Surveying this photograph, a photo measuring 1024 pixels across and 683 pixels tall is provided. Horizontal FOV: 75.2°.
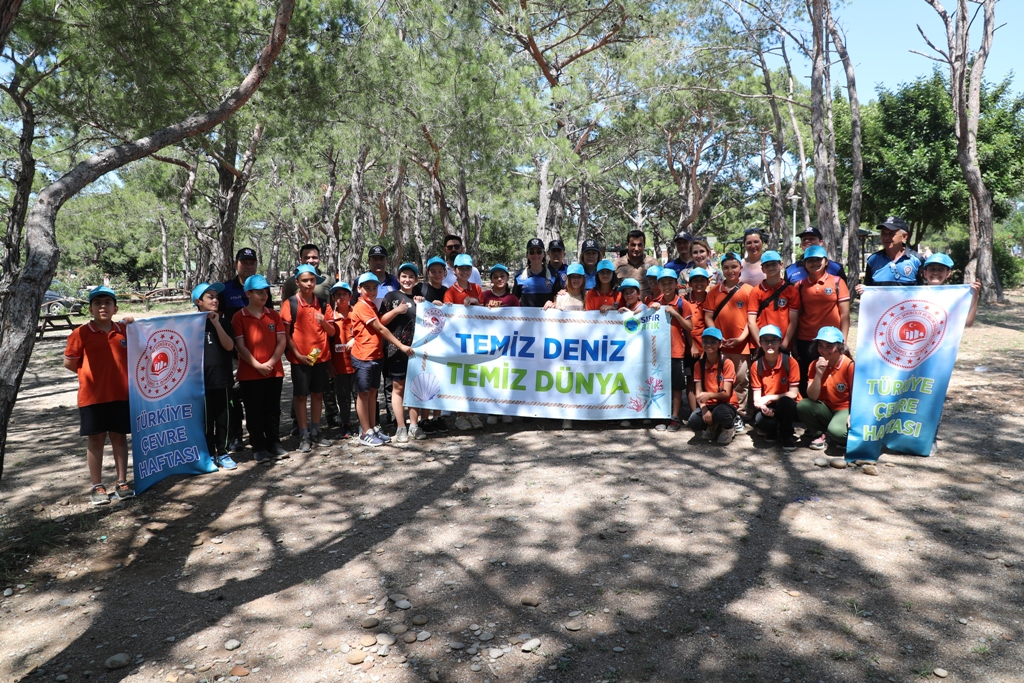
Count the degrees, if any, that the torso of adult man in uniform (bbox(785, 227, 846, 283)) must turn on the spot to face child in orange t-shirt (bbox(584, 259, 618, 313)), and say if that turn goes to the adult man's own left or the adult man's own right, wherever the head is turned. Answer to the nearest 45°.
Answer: approximately 90° to the adult man's own right

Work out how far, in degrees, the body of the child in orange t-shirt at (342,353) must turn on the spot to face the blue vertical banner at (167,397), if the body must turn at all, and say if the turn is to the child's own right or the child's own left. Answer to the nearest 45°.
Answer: approximately 45° to the child's own right

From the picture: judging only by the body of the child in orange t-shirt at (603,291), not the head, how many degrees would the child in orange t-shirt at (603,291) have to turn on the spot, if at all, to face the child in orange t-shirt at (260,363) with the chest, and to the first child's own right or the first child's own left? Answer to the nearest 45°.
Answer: approximately 45° to the first child's own right

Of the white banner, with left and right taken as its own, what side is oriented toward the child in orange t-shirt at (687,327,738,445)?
left

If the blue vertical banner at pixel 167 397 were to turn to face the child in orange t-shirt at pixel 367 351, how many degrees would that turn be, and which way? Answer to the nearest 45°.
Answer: approximately 90° to its left

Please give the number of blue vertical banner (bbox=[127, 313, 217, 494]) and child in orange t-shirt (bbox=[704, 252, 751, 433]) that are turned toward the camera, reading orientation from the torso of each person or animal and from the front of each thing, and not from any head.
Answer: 2
